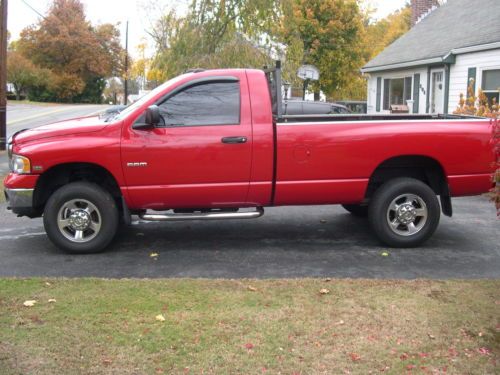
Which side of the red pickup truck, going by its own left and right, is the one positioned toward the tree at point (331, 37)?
right

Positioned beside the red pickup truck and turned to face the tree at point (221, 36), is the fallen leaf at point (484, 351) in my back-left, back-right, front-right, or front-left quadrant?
back-right

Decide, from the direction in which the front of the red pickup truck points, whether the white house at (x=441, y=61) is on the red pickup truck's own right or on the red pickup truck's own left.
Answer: on the red pickup truck's own right

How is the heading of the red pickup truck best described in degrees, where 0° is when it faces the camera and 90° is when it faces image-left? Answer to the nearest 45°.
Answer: approximately 90°

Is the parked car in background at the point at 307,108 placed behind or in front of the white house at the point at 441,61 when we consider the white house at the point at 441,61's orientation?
in front

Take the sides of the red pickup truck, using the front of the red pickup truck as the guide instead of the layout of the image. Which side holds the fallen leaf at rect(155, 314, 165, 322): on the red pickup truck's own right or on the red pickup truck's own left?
on the red pickup truck's own left

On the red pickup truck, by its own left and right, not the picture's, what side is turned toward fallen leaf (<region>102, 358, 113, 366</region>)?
left
